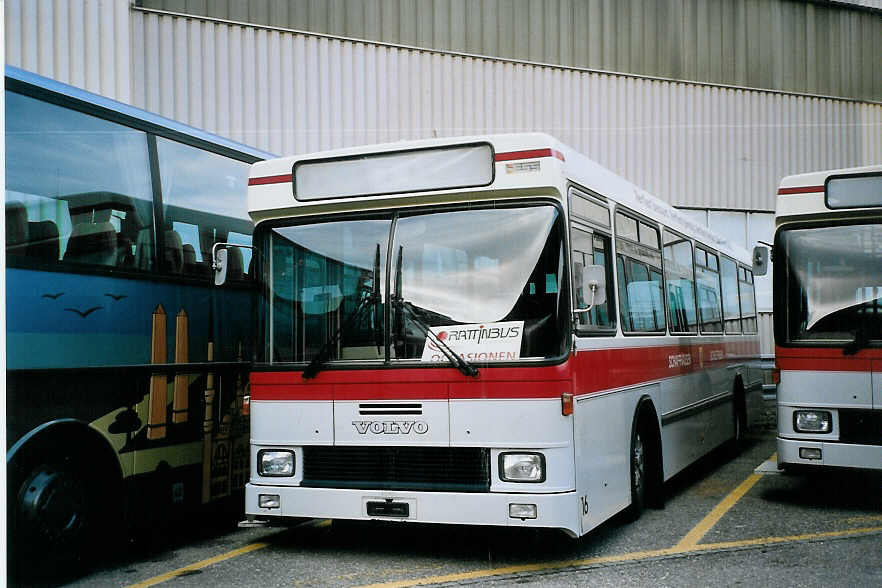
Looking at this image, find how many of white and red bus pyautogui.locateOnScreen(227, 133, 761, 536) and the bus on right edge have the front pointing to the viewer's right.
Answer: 0

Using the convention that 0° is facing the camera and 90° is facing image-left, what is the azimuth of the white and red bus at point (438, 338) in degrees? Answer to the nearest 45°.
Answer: approximately 45°

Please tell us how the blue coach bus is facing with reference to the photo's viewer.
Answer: facing the viewer and to the left of the viewer

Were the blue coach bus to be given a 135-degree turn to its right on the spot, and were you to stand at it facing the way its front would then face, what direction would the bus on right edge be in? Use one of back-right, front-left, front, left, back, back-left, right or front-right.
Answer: right

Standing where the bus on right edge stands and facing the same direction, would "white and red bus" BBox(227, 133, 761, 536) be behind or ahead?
ahead

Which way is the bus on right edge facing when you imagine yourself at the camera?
facing the viewer

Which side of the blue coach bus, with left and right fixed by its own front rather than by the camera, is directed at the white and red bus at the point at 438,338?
left
